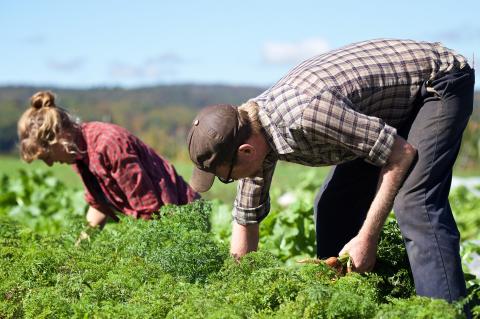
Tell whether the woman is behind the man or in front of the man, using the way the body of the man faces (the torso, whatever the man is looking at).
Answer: in front

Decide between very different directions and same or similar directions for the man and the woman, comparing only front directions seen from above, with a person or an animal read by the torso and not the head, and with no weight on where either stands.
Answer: same or similar directions

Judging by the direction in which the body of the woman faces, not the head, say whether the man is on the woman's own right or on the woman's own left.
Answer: on the woman's own left

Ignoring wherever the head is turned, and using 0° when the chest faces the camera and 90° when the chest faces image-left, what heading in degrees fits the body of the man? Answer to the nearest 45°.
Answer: approximately 90°

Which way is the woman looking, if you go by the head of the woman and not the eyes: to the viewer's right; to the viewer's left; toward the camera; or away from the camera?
to the viewer's left

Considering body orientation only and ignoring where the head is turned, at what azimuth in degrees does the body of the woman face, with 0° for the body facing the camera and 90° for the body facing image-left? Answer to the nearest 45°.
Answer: approximately 90°

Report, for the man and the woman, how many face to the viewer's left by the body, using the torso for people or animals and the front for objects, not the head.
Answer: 2
